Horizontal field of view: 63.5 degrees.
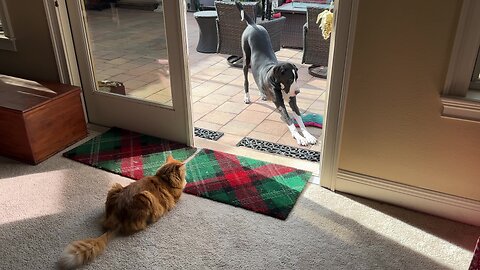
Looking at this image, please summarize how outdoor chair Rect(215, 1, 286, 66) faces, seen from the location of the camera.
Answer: facing away from the viewer and to the right of the viewer

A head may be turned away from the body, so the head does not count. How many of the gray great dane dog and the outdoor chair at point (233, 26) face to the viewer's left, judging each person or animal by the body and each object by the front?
0

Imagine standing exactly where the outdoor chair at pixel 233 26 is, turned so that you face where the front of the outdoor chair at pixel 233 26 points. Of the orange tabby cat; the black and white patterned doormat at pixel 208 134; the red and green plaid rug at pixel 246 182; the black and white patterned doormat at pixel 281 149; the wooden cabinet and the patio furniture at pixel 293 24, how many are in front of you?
1

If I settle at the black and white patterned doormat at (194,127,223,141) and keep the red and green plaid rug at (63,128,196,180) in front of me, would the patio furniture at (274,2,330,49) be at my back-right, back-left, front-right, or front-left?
back-right

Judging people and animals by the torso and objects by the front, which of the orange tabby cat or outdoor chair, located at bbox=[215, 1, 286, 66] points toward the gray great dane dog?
the orange tabby cat

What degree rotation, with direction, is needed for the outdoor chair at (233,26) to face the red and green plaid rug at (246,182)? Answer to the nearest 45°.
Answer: approximately 135° to its right

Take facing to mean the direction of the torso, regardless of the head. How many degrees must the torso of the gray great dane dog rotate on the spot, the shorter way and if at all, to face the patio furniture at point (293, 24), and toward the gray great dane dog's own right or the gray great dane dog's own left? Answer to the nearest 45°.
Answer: approximately 135° to the gray great dane dog's own left

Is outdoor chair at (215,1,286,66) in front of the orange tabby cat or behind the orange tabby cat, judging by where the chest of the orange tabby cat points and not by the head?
in front

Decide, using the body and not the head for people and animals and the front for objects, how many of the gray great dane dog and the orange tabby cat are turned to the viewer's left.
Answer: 0

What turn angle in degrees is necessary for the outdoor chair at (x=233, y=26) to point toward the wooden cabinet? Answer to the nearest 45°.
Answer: approximately 180°

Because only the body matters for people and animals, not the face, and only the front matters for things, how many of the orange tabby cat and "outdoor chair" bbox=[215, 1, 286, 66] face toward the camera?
0

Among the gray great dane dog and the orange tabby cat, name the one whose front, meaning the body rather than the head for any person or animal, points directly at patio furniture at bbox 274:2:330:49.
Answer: the orange tabby cat

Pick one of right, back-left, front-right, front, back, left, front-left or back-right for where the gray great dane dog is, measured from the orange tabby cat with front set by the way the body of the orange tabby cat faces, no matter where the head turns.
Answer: front

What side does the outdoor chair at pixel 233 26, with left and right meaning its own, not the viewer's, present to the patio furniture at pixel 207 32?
left

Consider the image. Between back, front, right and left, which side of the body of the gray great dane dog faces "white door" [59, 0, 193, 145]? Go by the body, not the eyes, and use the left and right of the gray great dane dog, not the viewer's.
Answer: right

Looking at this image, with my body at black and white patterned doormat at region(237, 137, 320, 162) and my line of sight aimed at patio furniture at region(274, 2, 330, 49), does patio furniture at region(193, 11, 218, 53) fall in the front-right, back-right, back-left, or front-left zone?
front-left

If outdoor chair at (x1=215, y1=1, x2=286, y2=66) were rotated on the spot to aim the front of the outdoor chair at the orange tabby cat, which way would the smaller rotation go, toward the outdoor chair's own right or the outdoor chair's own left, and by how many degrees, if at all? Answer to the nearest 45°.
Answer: approximately 135° to the outdoor chair's own right
